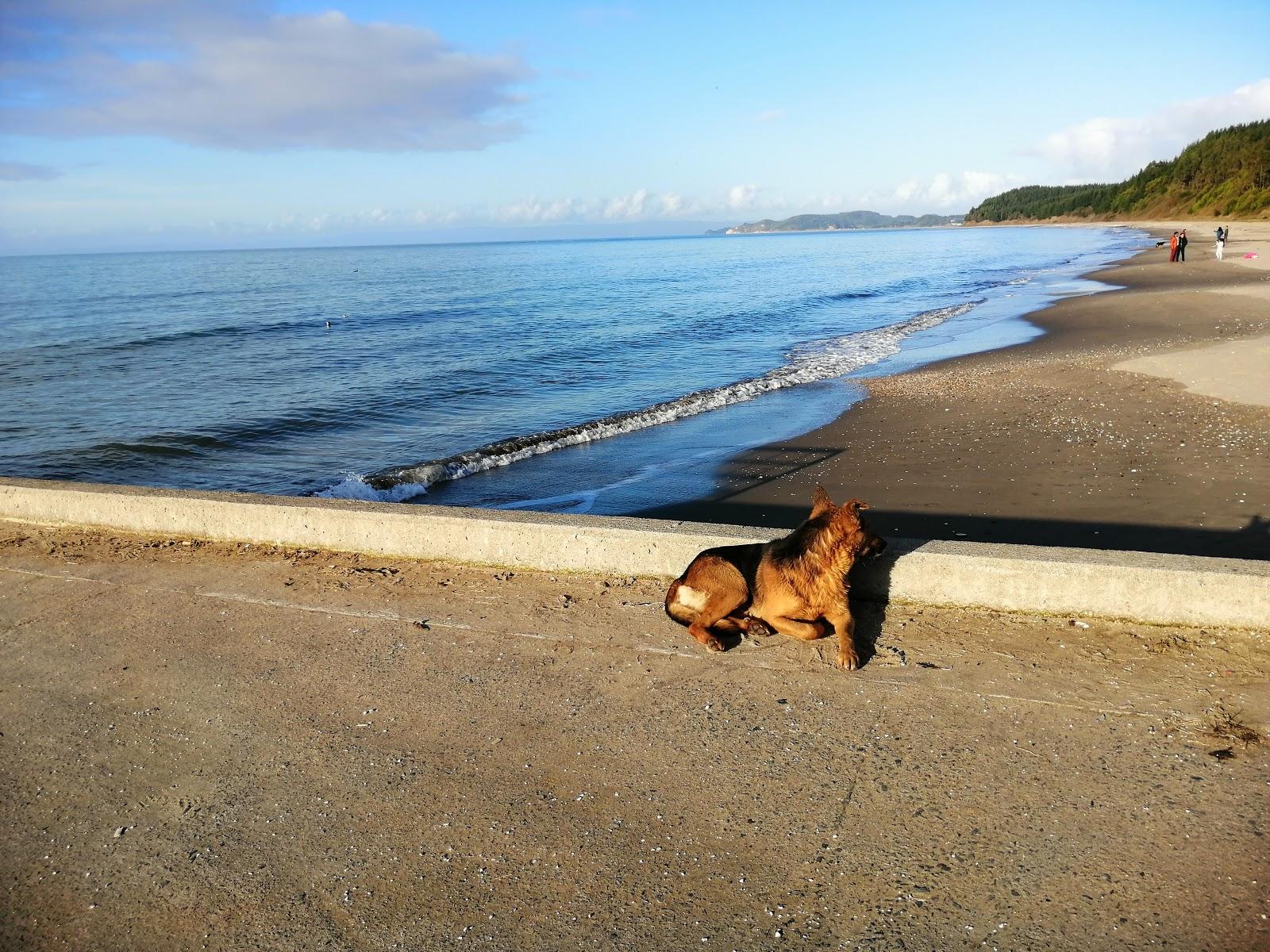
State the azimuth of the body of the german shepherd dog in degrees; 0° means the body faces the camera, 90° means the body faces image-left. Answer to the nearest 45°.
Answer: approximately 270°
